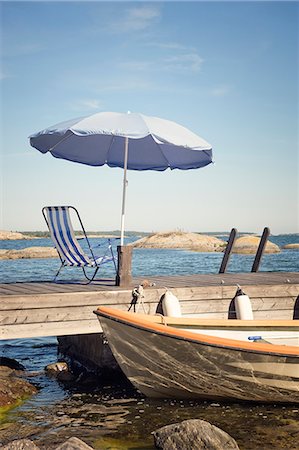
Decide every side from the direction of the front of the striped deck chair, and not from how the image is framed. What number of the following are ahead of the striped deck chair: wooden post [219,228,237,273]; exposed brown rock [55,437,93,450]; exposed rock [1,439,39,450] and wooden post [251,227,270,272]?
2

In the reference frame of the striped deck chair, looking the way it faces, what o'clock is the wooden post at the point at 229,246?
The wooden post is roughly at 12 o'clock from the striped deck chair.

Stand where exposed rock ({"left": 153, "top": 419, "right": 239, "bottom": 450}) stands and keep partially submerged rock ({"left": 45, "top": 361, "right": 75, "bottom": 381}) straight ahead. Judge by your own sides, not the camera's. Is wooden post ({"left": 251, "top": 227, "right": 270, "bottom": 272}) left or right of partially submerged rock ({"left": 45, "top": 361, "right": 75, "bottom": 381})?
right

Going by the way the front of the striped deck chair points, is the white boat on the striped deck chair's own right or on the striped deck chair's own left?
on the striped deck chair's own right

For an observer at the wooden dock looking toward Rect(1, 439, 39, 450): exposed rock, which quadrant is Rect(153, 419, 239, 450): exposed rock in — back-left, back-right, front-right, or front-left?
front-left

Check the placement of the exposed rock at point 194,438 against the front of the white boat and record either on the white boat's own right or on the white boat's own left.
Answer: on the white boat's own left

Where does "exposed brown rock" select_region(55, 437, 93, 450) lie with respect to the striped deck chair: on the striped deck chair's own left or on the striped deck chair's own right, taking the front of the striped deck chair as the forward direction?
on the striped deck chair's own right

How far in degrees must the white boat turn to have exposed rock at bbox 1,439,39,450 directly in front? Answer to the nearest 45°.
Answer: approximately 45° to its left

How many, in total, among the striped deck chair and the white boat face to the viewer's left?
1

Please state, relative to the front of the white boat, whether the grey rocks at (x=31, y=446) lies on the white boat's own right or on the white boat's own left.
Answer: on the white boat's own left

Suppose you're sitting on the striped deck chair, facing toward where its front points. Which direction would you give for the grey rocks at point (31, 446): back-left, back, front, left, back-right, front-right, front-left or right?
back-right

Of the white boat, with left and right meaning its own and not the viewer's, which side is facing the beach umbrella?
right

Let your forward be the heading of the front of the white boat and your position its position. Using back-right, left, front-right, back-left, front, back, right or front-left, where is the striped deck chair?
front-right

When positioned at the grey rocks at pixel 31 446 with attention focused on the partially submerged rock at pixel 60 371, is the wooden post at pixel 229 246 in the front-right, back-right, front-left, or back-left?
front-right

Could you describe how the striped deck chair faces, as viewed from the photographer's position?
facing away from the viewer and to the right of the viewer

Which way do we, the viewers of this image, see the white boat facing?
facing to the left of the viewer

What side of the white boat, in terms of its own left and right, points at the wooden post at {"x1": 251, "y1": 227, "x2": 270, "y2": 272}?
right

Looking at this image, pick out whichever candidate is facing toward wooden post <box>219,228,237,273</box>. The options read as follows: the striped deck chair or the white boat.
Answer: the striped deck chair

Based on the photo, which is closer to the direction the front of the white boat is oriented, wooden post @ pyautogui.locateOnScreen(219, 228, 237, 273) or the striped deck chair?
the striped deck chair

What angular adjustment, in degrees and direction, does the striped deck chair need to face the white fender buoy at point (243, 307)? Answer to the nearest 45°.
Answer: approximately 45° to its right
